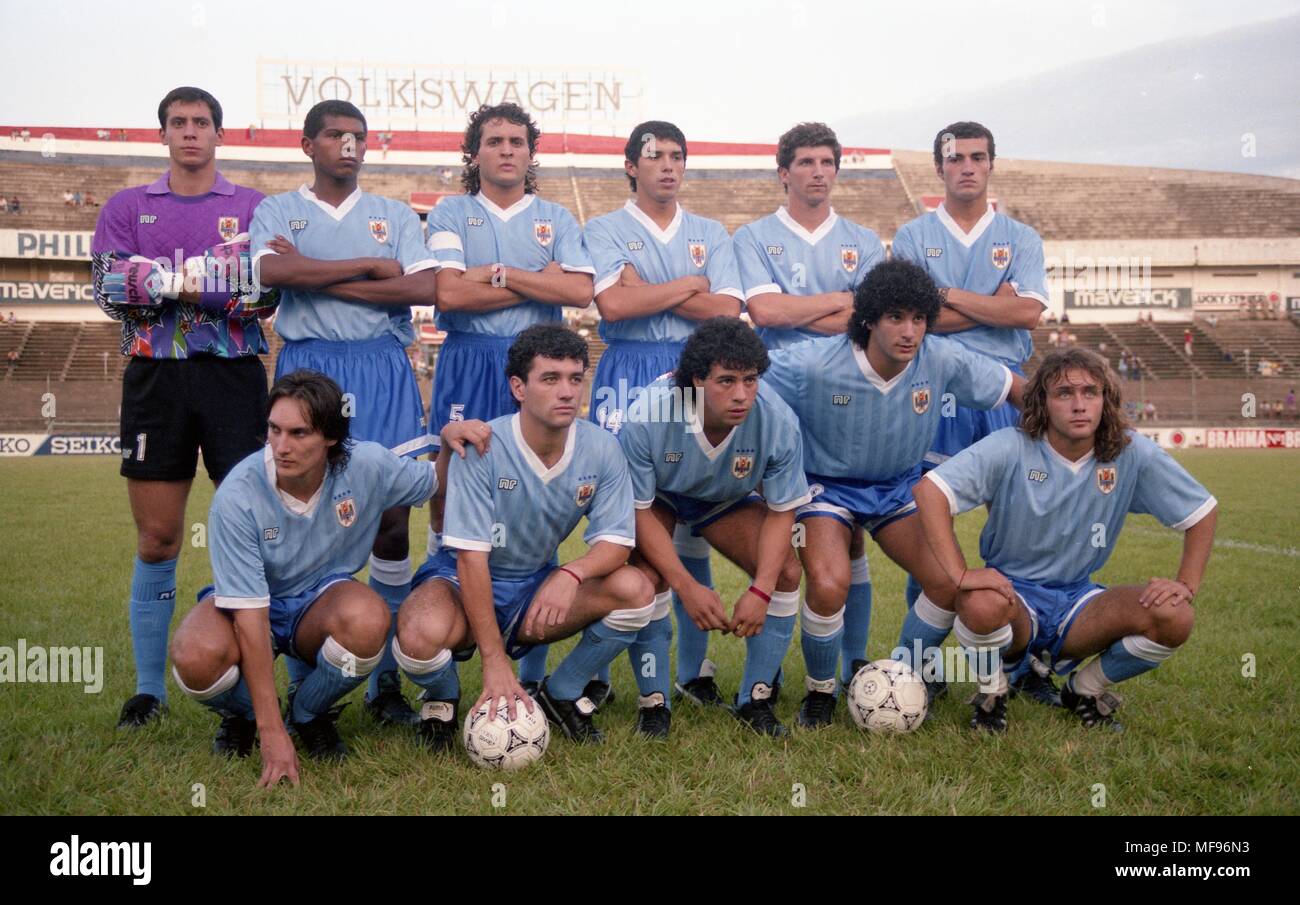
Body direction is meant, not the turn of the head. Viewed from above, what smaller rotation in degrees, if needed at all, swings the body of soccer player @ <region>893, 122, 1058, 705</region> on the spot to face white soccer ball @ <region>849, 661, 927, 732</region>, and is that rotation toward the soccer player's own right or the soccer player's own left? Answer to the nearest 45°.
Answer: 0° — they already face it

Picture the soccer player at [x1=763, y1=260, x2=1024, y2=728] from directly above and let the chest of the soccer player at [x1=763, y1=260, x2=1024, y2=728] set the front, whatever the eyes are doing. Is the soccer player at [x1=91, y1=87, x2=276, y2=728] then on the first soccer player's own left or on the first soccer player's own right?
on the first soccer player's own right

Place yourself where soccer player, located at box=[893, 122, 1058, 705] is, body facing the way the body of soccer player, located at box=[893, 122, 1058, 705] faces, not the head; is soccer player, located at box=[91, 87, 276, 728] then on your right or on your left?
on your right

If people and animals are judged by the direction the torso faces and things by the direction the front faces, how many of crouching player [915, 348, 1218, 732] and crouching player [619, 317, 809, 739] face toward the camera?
2

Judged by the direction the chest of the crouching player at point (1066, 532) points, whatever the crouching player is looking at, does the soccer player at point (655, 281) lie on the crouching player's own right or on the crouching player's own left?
on the crouching player's own right

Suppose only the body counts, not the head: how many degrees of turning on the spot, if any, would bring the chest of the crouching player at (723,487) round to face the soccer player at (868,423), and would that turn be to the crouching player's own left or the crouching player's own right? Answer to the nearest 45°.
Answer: approximately 135° to the crouching player's own left

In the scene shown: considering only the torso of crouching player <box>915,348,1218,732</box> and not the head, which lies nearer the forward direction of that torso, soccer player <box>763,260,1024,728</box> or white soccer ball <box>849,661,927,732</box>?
the white soccer ball

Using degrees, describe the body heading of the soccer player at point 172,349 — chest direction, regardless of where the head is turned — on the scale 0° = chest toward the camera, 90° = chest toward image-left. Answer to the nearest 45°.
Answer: approximately 0°

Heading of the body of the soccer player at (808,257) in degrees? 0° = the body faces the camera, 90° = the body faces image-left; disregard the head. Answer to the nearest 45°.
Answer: approximately 0°
